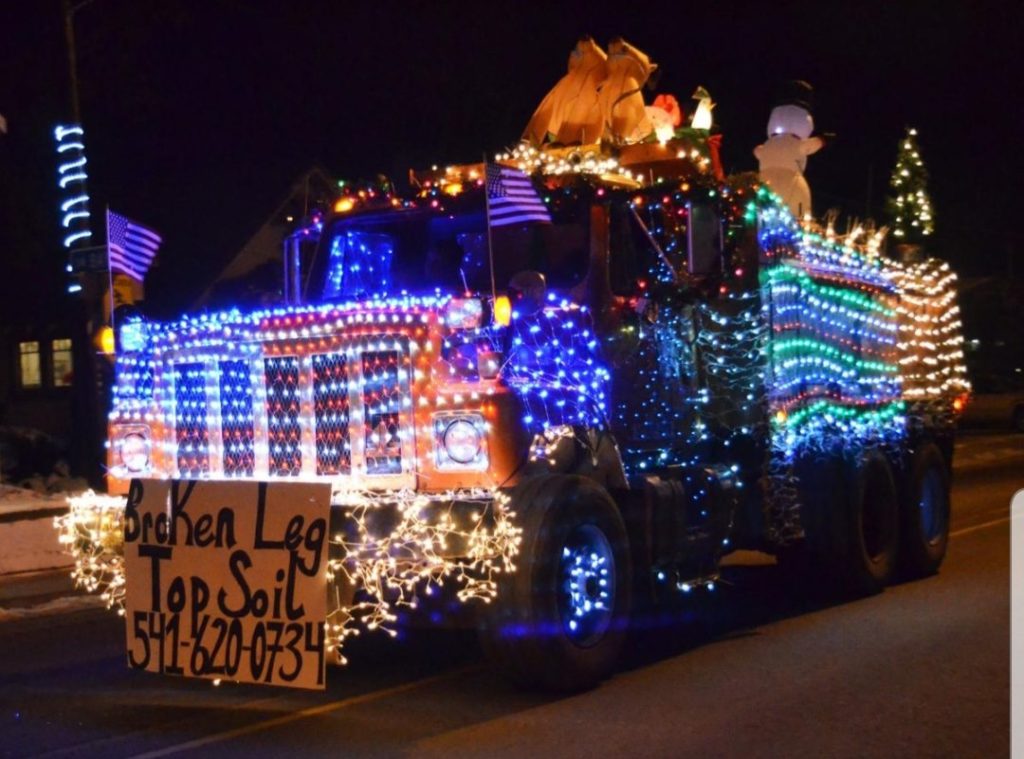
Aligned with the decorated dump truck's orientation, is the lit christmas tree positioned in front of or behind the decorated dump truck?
behind

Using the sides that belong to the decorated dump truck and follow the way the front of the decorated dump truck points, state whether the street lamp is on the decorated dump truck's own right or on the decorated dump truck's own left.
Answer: on the decorated dump truck's own right

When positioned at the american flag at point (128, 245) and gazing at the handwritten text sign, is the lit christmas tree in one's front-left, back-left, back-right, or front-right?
back-left

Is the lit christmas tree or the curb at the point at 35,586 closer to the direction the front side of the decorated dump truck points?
the curb

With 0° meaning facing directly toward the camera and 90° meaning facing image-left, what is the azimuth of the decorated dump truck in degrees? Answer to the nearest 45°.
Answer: approximately 45°

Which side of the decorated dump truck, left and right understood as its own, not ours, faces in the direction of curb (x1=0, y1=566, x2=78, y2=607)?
right
